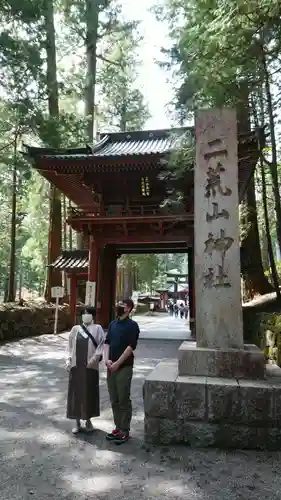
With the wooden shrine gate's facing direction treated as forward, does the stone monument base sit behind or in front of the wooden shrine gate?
in front

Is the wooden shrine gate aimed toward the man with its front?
yes

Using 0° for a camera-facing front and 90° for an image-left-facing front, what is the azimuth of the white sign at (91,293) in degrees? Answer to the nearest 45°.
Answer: approximately 0°

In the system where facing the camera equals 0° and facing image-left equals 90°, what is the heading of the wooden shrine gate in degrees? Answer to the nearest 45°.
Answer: approximately 0°

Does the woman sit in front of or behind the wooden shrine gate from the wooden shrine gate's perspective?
in front

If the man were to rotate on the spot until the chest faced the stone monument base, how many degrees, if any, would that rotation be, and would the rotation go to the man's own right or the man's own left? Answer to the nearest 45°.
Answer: approximately 135° to the man's own left

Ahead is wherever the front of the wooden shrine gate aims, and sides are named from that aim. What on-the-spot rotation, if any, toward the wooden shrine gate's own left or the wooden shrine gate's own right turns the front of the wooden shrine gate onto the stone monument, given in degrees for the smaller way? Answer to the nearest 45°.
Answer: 0° — it already faces it

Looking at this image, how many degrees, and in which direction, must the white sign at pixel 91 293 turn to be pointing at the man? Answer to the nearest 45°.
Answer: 0° — it already faces them

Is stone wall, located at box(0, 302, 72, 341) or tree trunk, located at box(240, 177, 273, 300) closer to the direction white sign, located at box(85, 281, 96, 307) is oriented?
the stone wall

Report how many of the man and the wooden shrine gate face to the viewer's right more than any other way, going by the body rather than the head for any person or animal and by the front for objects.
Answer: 0

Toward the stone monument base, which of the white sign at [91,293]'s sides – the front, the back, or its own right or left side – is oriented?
front

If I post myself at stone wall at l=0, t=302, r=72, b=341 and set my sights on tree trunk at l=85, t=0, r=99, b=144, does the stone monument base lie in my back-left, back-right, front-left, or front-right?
back-right
